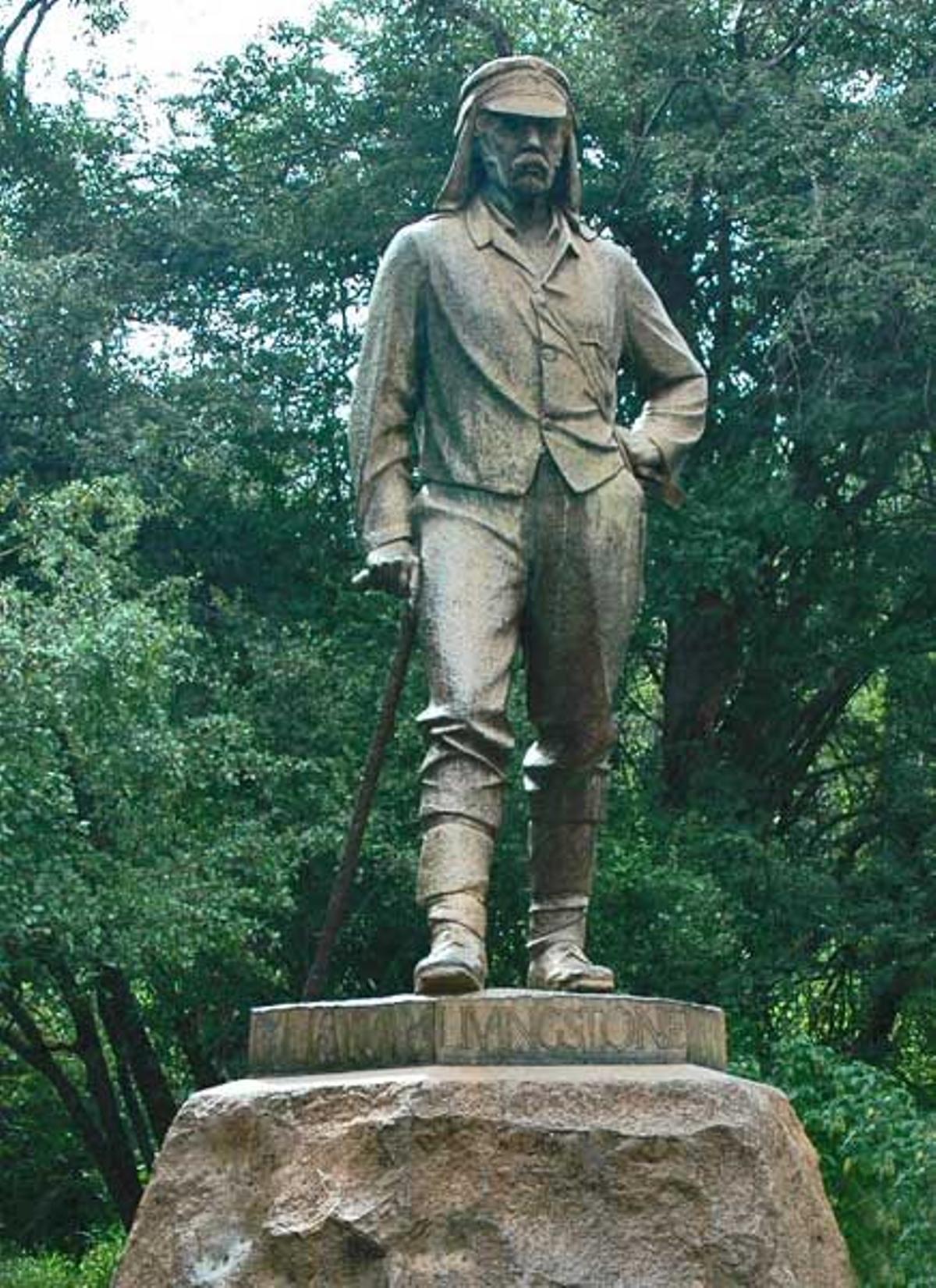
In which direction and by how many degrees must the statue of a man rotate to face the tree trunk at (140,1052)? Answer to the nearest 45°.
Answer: approximately 180°

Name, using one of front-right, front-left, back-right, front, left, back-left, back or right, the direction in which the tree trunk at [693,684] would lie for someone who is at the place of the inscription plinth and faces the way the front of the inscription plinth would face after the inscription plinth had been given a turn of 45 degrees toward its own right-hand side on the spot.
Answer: back-right

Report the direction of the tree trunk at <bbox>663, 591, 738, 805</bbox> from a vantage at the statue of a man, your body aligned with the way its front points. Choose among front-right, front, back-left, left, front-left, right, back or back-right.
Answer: back

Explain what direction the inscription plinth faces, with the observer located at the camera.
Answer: facing the viewer
